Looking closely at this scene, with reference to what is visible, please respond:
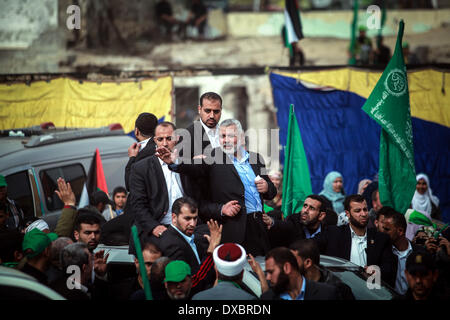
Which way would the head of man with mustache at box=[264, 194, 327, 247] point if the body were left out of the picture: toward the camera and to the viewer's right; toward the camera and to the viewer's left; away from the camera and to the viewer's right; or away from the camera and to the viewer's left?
toward the camera and to the viewer's left

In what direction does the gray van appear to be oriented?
to the viewer's left

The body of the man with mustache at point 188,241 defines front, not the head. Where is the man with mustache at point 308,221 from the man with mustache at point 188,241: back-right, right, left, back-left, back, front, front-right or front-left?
left

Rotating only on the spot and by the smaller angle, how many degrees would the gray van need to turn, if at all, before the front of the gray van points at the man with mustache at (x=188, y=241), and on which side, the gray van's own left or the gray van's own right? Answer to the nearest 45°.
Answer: approximately 90° to the gray van's own left

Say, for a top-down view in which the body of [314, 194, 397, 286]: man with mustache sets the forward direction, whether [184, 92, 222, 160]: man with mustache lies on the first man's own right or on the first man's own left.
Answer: on the first man's own right

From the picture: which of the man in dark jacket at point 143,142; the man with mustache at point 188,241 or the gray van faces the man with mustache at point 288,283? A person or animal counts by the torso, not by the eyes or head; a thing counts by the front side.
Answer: the man with mustache at point 188,241

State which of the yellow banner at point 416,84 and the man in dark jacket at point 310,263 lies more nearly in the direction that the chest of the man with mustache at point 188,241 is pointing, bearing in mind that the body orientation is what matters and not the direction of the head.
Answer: the man in dark jacket

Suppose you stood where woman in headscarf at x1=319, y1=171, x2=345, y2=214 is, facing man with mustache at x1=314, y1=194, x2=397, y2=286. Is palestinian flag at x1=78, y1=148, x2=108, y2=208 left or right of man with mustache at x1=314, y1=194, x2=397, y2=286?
right

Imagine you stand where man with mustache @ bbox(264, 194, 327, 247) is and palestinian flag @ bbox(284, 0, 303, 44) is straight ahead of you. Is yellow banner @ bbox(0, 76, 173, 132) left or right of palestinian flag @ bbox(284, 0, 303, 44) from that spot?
left
